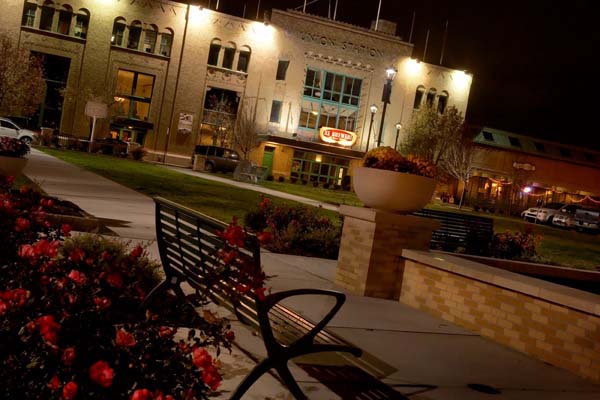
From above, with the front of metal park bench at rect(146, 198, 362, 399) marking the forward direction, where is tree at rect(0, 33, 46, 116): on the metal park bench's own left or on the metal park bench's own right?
on the metal park bench's own left

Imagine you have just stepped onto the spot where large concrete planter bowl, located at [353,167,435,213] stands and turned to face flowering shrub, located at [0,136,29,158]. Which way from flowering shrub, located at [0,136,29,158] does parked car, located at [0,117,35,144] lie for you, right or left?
right

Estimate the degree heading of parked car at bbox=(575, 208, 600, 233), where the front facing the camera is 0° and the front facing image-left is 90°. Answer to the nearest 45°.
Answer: approximately 45°

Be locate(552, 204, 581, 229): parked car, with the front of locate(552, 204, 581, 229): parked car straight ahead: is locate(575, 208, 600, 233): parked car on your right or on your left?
on your left

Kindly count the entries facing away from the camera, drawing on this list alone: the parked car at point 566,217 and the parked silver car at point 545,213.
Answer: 0

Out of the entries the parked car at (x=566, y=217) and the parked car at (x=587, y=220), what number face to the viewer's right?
0

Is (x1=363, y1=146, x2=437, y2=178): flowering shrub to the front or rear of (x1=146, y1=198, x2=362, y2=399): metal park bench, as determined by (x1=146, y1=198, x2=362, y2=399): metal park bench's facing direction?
to the front

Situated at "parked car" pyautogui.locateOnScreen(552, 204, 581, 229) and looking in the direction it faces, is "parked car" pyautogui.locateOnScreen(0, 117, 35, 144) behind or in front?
in front

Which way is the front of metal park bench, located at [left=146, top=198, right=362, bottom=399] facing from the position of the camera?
facing away from the viewer and to the right of the viewer

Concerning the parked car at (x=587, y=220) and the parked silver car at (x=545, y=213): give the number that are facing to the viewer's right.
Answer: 0

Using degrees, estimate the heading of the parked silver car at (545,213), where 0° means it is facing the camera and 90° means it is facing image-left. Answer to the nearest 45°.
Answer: approximately 45°
